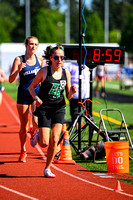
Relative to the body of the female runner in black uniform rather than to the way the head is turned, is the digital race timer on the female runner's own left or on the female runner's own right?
on the female runner's own left

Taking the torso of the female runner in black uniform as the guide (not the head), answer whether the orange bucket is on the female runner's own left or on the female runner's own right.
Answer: on the female runner's own left

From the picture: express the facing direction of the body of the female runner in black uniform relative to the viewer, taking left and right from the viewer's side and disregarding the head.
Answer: facing the viewer and to the right of the viewer

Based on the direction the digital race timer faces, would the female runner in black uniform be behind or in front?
in front

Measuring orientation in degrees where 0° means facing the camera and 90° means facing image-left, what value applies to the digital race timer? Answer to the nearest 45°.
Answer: approximately 0°

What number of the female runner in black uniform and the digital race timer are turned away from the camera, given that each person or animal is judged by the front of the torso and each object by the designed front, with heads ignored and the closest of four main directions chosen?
0
